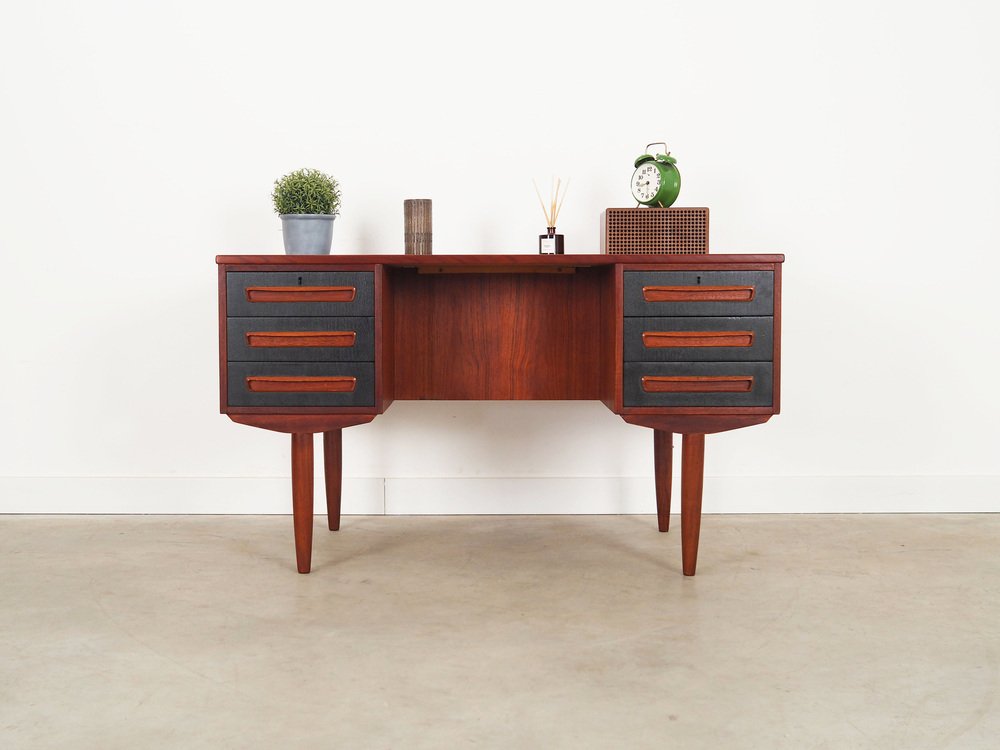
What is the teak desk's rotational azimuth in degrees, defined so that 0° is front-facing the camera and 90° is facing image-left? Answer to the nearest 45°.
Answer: approximately 0°

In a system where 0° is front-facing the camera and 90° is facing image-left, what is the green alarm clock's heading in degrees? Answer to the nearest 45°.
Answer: approximately 45°

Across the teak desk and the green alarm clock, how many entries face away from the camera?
0
